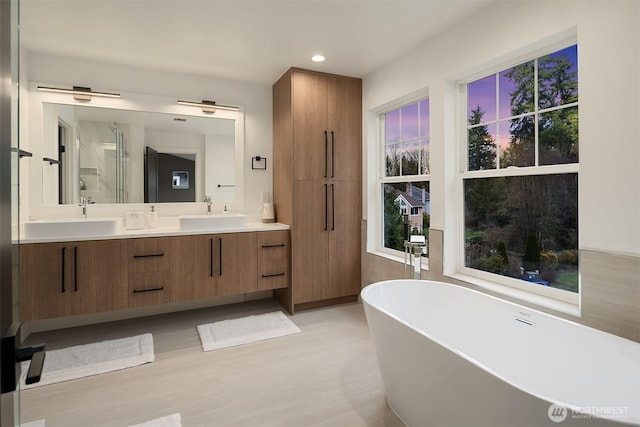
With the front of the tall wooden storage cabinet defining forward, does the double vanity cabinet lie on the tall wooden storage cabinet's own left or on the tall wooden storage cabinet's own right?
on the tall wooden storage cabinet's own right

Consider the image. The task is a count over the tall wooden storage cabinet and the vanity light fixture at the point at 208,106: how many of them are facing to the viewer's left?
0

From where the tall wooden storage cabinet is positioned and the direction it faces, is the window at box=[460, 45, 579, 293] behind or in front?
in front

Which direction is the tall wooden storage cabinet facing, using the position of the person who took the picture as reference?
facing the viewer and to the right of the viewer

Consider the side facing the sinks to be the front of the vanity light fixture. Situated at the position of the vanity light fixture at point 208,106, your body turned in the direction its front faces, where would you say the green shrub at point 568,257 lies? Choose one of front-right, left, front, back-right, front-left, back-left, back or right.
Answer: front-left

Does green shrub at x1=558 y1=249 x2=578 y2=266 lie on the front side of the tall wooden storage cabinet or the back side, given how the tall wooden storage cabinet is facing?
on the back side
